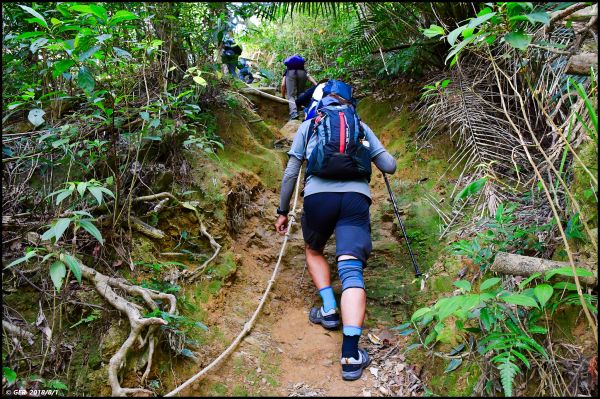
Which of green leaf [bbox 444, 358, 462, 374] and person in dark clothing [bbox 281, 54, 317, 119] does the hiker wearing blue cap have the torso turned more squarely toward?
the person in dark clothing

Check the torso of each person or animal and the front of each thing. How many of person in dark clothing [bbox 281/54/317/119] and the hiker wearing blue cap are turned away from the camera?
2

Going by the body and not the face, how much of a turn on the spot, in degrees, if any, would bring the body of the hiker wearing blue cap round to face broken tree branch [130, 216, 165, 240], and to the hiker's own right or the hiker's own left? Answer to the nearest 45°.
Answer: approximately 90° to the hiker's own left

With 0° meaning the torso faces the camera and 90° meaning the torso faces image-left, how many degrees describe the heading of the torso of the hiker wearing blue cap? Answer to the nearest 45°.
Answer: approximately 180°

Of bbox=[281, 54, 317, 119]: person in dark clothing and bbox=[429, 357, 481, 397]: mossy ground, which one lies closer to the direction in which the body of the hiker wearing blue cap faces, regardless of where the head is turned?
the person in dark clothing

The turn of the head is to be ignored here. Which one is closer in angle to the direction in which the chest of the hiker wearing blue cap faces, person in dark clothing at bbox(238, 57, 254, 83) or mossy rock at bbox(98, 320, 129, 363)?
the person in dark clothing

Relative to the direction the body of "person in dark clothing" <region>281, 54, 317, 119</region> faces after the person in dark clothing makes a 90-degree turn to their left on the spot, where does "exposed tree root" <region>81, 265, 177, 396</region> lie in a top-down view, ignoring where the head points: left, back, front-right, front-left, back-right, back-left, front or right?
left

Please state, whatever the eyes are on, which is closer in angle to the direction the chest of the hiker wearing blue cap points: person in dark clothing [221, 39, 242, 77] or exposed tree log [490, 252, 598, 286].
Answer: the person in dark clothing

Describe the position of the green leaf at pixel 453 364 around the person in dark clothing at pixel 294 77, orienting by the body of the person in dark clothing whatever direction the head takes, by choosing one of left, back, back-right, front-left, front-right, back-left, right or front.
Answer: back

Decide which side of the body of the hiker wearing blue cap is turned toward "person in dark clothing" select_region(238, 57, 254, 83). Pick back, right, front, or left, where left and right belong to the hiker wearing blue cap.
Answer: front

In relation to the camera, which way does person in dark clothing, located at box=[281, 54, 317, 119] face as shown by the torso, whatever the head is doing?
away from the camera

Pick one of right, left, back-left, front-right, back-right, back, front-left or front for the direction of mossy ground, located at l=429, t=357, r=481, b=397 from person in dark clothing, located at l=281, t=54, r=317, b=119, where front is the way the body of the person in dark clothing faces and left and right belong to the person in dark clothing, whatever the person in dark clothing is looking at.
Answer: back

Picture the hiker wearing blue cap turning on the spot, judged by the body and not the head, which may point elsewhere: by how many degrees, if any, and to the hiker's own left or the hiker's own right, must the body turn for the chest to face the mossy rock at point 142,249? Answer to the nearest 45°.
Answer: approximately 90° to the hiker's own left

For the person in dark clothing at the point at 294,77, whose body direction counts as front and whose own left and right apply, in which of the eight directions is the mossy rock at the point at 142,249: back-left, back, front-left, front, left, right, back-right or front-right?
back
